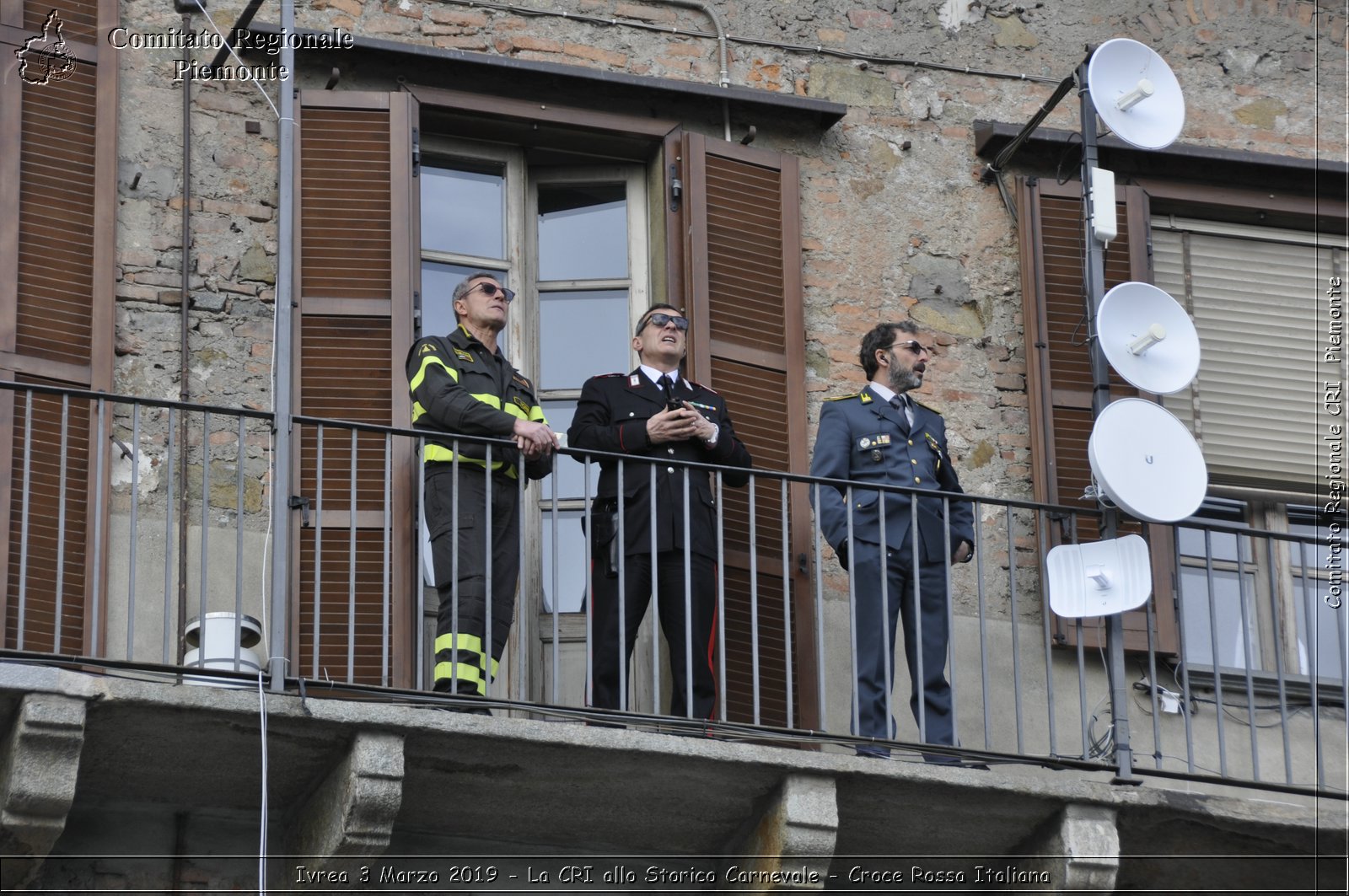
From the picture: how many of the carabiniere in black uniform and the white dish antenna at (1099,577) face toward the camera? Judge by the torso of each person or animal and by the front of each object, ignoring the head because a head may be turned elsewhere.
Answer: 2

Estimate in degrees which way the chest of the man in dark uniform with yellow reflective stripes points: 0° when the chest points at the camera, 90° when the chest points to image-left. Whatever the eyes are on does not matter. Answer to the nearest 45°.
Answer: approximately 315°

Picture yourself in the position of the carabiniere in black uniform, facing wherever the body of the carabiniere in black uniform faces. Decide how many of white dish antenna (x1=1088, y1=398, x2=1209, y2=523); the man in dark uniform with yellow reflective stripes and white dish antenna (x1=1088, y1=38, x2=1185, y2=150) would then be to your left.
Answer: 2

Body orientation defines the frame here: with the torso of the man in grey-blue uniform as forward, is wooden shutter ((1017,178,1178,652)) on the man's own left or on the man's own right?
on the man's own left

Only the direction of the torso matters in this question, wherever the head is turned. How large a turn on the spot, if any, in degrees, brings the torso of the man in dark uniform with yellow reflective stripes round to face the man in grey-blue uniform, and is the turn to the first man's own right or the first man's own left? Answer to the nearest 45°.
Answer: approximately 45° to the first man's own left
